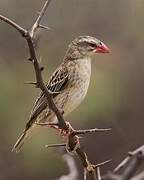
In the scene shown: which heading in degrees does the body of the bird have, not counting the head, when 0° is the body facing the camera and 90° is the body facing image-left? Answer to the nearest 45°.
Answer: approximately 270°
